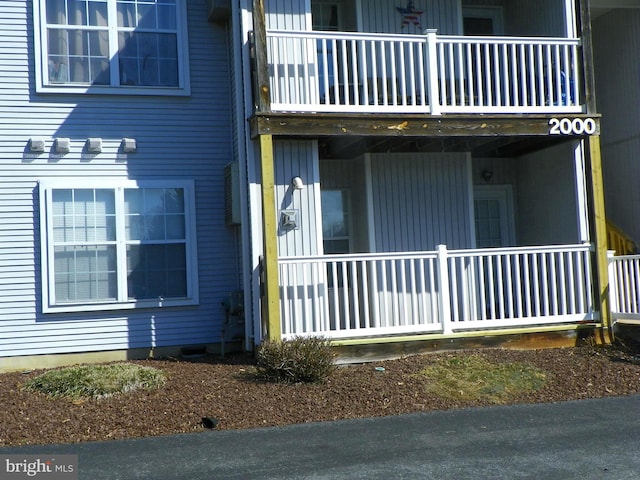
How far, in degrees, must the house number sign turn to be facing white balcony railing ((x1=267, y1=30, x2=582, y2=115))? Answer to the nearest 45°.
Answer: approximately 45° to its right

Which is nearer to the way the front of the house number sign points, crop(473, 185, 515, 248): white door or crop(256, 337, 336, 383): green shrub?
the green shrub

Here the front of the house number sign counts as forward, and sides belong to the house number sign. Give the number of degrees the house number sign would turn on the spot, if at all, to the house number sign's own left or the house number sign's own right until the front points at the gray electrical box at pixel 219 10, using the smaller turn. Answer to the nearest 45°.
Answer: approximately 90° to the house number sign's own right

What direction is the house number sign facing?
toward the camera

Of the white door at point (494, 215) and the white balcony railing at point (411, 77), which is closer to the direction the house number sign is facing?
the white balcony railing

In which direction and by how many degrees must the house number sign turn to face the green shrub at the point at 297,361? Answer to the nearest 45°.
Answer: approximately 45° to its right

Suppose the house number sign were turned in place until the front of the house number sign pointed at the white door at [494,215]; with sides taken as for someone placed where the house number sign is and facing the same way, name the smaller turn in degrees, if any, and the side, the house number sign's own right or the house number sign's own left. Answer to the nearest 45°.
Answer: approximately 135° to the house number sign's own right

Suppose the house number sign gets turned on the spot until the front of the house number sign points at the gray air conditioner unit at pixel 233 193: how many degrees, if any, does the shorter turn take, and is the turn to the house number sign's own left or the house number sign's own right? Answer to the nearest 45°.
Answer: approximately 90° to the house number sign's own right
